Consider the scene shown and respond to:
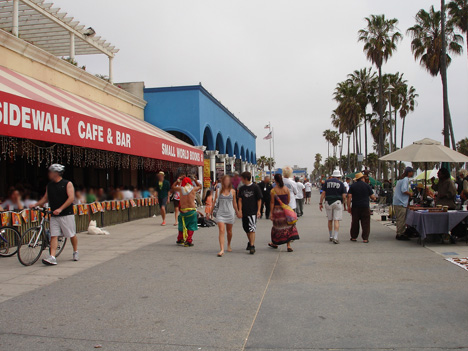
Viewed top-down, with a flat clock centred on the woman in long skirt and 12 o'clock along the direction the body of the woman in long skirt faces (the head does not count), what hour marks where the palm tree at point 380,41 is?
The palm tree is roughly at 2 o'clock from the woman in long skirt.

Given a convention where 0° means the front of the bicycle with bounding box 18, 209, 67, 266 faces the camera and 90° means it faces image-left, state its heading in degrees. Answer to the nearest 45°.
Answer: approximately 45°

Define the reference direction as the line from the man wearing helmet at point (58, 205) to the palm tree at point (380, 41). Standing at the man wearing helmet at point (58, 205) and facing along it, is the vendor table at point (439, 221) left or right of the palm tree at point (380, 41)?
right

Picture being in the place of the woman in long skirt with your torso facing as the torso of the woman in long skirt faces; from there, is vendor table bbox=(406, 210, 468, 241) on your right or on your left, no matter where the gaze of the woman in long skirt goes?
on your right

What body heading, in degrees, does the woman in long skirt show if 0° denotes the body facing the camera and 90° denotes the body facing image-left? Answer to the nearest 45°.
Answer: approximately 135°

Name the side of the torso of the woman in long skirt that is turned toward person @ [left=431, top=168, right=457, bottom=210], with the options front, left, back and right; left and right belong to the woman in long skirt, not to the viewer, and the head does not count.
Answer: right

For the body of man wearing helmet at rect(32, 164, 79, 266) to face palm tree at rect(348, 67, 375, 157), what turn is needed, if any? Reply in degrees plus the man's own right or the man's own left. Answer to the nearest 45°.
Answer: approximately 180°

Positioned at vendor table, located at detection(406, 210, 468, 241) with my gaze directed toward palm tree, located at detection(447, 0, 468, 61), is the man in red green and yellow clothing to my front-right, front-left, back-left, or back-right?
back-left

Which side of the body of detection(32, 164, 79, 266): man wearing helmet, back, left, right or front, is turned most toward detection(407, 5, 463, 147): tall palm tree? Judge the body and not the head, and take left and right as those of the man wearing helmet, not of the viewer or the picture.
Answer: back

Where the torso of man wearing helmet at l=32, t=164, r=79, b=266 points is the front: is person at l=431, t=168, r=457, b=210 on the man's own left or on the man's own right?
on the man's own left

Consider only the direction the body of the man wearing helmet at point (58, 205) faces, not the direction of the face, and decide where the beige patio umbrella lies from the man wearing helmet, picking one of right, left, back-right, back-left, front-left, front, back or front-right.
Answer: back-left

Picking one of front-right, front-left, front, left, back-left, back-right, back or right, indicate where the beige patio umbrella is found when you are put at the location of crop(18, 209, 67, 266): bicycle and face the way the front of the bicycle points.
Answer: back-left
